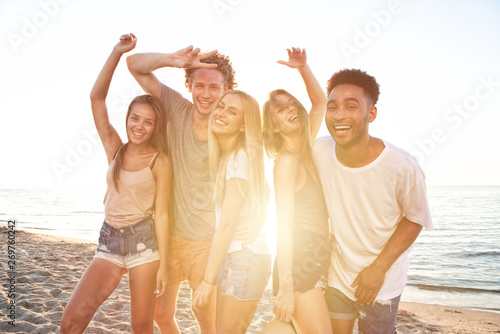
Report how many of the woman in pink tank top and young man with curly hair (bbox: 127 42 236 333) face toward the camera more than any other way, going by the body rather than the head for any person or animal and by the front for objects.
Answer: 2

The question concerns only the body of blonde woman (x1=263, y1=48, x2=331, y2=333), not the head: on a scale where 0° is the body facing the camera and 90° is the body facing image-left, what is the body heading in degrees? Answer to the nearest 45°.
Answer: approximately 315°

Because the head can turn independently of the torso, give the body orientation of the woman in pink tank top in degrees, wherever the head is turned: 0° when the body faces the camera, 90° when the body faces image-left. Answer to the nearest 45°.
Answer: approximately 0°

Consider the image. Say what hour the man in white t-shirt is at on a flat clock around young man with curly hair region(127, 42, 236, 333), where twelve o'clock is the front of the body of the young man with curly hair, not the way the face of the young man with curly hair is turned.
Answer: The man in white t-shirt is roughly at 10 o'clock from the young man with curly hair.

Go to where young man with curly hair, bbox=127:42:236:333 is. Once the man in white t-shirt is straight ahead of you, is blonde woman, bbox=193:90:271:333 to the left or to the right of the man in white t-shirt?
right

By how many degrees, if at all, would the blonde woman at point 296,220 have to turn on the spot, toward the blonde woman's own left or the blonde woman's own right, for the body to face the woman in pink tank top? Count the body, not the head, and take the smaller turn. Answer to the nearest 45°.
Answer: approximately 135° to the blonde woman's own right

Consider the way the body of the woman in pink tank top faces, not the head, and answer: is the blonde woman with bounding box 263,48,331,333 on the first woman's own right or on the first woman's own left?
on the first woman's own left
